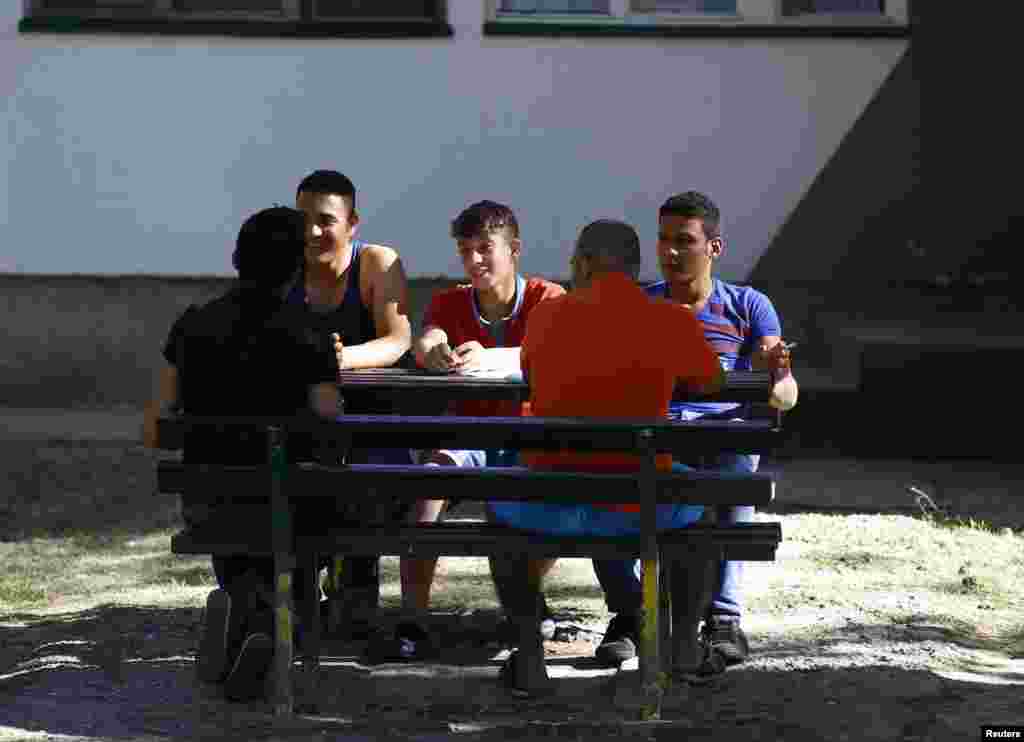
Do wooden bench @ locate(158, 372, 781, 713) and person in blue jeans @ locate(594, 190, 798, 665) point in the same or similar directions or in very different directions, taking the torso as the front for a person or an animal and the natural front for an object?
very different directions

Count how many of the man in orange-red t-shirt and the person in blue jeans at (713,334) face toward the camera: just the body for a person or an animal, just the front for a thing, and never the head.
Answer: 1

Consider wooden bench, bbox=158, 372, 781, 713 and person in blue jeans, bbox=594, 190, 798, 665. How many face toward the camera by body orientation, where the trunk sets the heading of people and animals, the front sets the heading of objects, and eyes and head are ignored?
1

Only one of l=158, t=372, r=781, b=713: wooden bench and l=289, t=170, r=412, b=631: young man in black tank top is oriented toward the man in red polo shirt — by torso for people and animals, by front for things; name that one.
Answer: the wooden bench

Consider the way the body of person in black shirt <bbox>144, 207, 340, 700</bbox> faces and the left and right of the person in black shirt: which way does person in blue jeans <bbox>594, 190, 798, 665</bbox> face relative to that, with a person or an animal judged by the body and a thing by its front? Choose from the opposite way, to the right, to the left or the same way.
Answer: the opposite way

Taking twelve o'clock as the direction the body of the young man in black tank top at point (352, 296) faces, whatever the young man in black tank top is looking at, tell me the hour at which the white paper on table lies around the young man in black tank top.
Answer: The white paper on table is roughly at 9 o'clock from the young man in black tank top.

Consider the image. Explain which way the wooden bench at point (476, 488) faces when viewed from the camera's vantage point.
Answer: facing away from the viewer

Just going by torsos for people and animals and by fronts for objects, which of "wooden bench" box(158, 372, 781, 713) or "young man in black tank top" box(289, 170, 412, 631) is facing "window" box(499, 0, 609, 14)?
the wooden bench

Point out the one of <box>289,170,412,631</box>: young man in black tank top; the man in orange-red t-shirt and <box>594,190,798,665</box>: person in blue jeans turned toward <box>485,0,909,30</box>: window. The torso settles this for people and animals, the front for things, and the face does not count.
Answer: the man in orange-red t-shirt

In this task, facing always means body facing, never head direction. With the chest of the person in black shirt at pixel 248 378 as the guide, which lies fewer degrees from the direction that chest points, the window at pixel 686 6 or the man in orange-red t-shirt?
the window

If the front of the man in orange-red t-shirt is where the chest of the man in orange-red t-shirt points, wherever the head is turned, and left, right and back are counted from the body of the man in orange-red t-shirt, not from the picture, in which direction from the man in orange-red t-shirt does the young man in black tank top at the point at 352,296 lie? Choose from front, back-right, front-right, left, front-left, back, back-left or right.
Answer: front-left

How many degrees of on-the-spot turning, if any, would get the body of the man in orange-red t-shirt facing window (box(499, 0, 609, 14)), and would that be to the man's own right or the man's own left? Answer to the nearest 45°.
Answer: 0° — they already face it

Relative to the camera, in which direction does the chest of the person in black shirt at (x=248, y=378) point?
away from the camera

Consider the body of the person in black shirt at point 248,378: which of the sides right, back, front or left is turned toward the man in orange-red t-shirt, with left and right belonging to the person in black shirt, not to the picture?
right

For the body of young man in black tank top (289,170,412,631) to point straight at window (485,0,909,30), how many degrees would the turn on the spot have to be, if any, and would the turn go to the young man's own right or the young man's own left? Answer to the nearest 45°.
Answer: approximately 180°

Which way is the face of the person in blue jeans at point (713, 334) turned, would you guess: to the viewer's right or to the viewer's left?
to the viewer's left

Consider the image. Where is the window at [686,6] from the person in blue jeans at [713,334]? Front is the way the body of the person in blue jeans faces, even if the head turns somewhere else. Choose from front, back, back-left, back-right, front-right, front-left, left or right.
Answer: back

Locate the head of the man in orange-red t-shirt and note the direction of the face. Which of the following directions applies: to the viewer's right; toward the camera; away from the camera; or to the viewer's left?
away from the camera

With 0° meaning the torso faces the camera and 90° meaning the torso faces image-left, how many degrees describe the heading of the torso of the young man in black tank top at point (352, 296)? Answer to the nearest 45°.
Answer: approximately 45°
